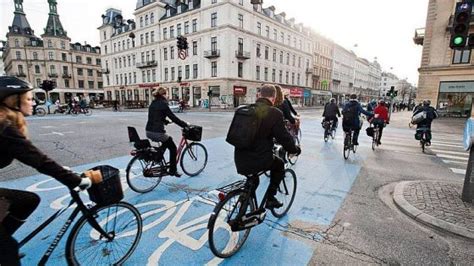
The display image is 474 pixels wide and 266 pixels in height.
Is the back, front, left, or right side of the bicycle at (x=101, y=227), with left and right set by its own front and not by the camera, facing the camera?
right

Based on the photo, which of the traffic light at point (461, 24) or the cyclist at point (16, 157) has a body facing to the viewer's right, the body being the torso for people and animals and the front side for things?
the cyclist

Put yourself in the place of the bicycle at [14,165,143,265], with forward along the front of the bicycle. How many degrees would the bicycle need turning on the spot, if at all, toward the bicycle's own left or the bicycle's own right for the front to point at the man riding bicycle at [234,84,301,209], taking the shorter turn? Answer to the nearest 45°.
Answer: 0° — it already faces them

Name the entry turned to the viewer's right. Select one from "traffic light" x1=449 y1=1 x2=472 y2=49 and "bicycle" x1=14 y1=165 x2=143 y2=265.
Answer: the bicycle

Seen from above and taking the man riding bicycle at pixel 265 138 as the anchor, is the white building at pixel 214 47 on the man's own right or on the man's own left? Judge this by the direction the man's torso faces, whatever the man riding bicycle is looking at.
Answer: on the man's own left

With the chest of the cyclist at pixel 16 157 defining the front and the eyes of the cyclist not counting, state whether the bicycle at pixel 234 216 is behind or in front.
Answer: in front

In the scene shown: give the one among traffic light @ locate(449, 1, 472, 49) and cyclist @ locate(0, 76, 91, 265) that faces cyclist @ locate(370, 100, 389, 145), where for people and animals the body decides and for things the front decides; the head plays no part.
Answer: cyclist @ locate(0, 76, 91, 265)

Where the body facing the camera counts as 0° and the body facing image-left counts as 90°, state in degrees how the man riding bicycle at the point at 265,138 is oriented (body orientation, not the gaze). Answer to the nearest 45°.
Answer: approximately 225°

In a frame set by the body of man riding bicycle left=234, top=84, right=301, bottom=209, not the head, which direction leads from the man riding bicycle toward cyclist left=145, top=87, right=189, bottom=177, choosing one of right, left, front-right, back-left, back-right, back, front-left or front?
left

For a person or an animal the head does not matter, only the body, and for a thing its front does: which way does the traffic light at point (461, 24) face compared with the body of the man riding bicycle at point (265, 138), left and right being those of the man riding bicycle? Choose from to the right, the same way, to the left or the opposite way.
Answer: the opposite way

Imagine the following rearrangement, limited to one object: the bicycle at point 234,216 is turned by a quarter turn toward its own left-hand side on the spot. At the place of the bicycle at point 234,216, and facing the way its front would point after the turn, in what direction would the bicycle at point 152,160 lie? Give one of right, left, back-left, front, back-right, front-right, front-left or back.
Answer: front

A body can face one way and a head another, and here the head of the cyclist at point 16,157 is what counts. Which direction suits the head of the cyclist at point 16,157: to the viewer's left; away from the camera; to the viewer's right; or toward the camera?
to the viewer's right
